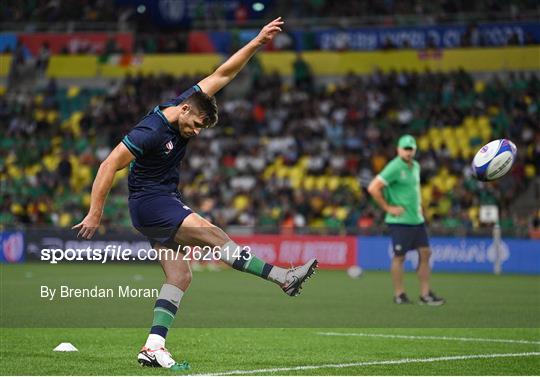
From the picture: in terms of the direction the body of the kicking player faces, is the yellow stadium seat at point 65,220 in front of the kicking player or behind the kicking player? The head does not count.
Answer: behind

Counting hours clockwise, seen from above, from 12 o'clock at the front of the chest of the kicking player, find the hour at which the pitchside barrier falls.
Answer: The pitchside barrier is roughly at 8 o'clock from the kicking player.

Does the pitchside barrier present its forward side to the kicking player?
yes

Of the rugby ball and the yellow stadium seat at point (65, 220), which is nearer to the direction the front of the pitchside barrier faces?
the rugby ball

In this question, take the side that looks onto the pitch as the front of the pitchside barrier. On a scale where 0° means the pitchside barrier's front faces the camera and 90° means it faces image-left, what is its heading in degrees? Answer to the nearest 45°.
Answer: approximately 0°

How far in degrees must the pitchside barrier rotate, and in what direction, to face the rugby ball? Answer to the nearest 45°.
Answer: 0° — it already faces it

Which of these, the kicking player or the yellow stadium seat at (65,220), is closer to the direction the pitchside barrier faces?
the kicking player

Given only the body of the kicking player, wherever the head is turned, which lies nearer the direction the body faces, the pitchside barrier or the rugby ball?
the rugby ball

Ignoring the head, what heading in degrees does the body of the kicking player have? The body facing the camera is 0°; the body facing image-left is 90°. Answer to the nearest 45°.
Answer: approximately 315°
